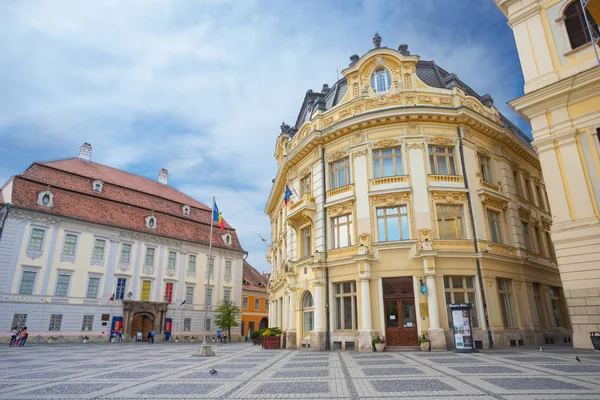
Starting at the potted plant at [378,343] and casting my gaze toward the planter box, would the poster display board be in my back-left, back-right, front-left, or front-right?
back-right

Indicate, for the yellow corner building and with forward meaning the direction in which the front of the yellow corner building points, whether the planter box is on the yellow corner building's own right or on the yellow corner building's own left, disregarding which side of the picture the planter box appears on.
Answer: on the yellow corner building's own right

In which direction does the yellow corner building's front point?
toward the camera

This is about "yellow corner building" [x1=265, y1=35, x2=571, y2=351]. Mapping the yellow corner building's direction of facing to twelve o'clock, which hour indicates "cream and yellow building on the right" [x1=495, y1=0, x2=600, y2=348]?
The cream and yellow building on the right is roughly at 10 o'clock from the yellow corner building.
